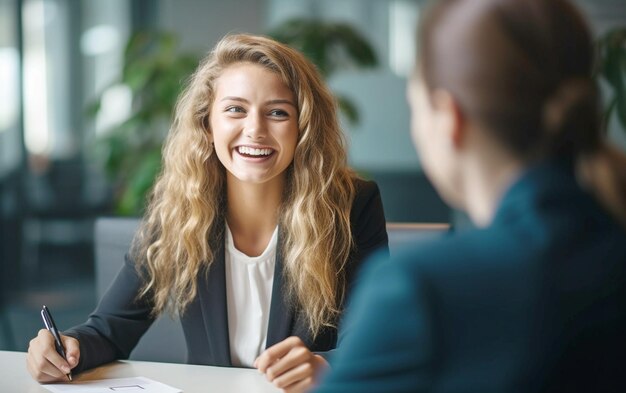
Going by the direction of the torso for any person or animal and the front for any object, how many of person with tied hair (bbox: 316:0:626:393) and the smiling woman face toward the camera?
1

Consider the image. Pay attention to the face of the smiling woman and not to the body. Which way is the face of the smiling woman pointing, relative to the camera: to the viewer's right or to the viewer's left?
to the viewer's right

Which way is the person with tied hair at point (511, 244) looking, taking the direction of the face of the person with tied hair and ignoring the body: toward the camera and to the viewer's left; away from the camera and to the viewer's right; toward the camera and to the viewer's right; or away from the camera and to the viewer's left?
away from the camera and to the viewer's left

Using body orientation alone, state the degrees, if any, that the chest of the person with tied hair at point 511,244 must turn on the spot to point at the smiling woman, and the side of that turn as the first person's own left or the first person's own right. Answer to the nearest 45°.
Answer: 0° — they already face them

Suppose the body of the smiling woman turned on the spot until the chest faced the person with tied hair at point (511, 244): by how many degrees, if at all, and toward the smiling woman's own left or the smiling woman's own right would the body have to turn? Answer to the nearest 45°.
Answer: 0° — they already face them

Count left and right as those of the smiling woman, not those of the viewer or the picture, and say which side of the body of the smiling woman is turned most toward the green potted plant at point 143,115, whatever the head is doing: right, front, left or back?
back

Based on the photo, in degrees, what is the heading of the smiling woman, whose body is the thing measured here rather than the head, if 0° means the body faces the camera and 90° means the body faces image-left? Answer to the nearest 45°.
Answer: approximately 0°

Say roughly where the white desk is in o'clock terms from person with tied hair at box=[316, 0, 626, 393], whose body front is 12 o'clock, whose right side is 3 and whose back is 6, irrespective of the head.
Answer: The white desk is roughly at 12 o'clock from the person with tied hair.
